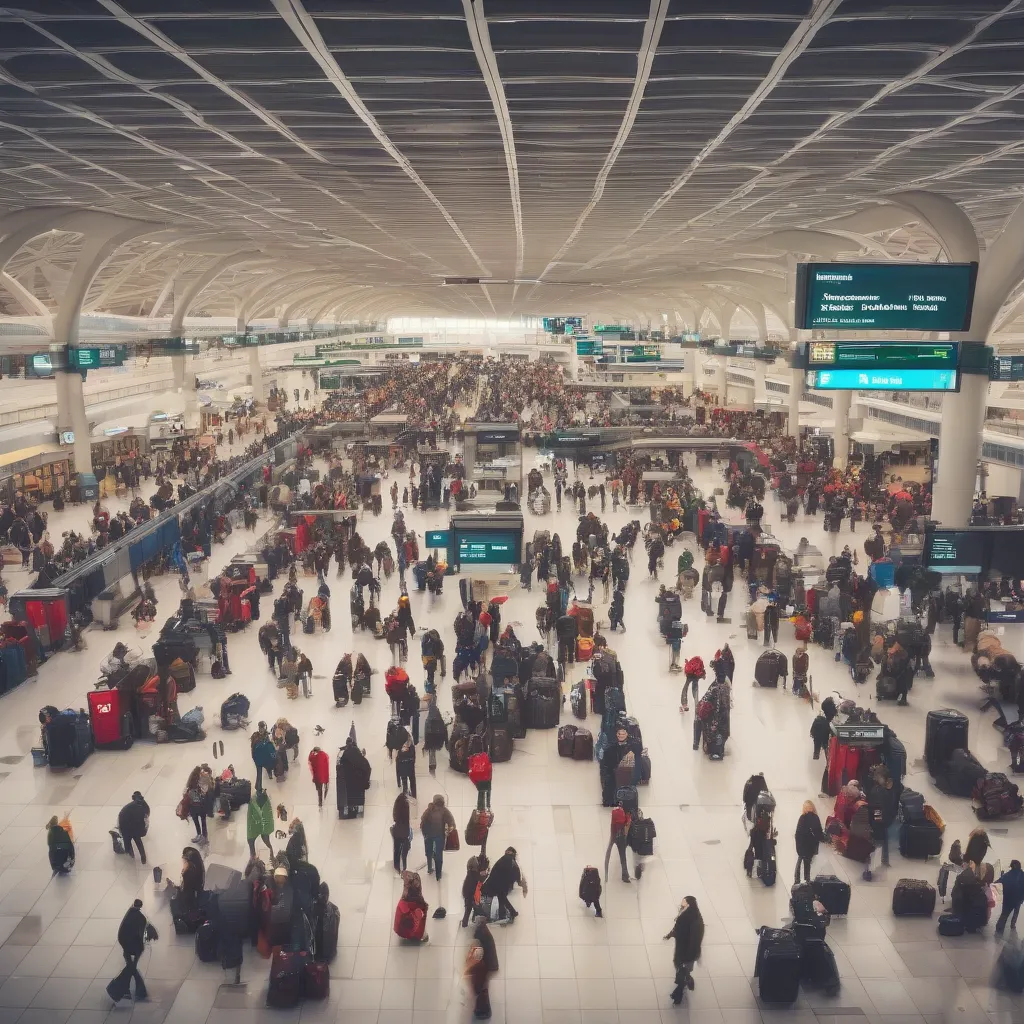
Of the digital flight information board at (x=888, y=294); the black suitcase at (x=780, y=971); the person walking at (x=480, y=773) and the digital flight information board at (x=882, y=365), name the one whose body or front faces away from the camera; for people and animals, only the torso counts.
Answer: the person walking

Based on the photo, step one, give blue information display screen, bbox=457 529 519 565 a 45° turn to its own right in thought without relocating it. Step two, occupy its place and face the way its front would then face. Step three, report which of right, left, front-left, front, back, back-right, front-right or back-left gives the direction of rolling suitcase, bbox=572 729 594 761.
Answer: front-left

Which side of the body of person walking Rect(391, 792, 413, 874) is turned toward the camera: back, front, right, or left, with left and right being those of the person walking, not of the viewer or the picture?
back

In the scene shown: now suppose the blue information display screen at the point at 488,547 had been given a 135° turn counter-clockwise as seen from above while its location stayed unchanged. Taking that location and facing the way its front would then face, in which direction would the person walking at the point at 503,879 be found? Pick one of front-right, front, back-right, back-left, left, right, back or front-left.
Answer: back-right

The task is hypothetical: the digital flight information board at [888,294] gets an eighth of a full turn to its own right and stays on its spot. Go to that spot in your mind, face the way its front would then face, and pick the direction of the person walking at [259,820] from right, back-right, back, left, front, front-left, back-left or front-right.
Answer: front

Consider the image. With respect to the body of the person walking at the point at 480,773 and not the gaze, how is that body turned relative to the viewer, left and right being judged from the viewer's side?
facing away from the viewer

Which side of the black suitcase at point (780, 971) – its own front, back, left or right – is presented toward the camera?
front

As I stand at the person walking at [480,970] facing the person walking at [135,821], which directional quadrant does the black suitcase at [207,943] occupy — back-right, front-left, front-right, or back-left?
front-left

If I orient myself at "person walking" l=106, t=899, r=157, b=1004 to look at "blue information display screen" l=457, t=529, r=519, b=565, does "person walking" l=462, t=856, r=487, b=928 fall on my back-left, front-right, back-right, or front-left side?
front-right

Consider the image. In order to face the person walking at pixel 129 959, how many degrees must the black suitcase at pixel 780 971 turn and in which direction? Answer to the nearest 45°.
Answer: approximately 90° to its right

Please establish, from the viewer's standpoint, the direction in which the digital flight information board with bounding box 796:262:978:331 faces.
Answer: facing the viewer

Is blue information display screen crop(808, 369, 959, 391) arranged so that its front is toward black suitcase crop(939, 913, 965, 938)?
yes

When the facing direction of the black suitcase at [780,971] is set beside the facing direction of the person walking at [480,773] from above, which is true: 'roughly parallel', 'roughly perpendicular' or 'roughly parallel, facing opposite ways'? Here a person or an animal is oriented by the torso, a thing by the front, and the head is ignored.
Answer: roughly parallel, facing opposite ways

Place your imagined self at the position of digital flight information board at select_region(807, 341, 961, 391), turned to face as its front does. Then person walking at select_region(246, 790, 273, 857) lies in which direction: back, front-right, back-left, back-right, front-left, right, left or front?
front-right
